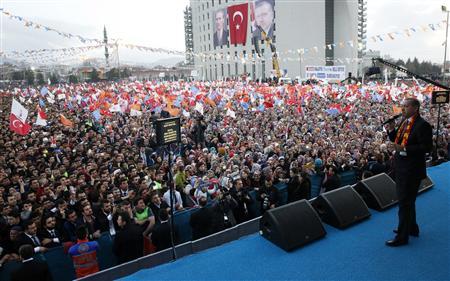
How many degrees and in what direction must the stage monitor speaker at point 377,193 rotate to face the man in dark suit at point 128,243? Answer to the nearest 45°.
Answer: approximately 135° to its right

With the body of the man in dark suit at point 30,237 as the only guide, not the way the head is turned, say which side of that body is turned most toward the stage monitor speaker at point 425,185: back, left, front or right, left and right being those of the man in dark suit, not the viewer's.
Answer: front

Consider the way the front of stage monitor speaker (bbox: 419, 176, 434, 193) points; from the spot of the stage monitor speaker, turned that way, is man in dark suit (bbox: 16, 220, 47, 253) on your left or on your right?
on your right

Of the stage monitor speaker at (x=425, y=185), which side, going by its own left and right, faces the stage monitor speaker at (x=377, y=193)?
right

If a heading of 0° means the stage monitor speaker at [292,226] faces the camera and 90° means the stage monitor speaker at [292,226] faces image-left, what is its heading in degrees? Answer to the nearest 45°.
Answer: approximately 315°

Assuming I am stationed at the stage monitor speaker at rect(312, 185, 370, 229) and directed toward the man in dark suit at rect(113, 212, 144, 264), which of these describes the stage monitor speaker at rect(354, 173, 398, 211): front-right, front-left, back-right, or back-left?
back-right

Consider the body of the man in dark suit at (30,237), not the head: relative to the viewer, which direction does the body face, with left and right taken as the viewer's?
facing the viewer and to the right of the viewer

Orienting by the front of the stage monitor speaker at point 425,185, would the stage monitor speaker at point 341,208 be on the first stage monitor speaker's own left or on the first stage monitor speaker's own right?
on the first stage monitor speaker's own right
